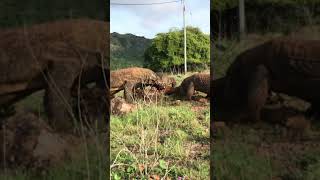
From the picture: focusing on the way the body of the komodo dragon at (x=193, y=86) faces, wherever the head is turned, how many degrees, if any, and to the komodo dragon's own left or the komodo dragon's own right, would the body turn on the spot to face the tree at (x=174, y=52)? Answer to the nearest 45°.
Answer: approximately 90° to the komodo dragon's own right

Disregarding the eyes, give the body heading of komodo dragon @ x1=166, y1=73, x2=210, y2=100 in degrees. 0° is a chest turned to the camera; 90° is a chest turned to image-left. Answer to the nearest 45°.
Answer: approximately 90°

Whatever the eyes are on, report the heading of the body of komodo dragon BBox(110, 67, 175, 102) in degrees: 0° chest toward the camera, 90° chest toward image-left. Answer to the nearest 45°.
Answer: approximately 270°

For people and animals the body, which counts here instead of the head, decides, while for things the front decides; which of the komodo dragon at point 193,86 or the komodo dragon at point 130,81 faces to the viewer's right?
the komodo dragon at point 130,81
